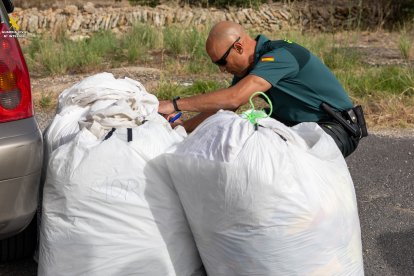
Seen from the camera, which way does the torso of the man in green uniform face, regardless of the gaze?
to the viewer's left

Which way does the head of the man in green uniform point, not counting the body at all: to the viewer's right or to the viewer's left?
to the viewer's left

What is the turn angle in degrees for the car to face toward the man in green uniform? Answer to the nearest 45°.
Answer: approximately 90° to its right

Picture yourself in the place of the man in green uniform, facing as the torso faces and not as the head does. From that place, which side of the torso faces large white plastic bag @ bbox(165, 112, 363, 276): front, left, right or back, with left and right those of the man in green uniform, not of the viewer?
left

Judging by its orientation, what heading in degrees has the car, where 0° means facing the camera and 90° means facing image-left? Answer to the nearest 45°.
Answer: approximately 180°

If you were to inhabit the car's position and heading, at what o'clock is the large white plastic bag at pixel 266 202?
The large white plastic bag is roughly at 4 o'clock from the car.

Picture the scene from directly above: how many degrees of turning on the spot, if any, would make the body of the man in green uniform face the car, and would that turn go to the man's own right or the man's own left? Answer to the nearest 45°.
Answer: approximately 45° to the man's own left

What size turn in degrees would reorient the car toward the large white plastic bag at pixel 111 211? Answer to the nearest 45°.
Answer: approximately 135° to its right

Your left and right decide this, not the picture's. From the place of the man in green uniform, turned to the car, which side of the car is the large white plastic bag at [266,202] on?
left
